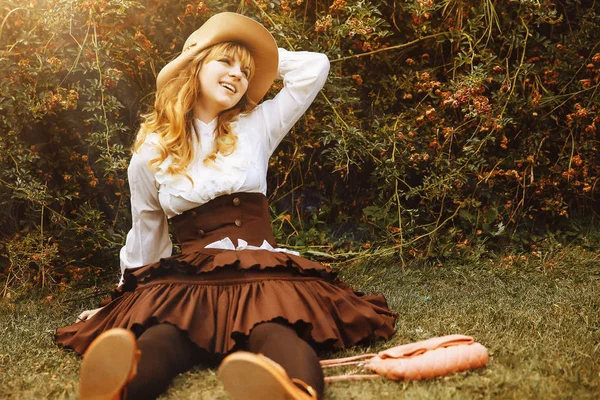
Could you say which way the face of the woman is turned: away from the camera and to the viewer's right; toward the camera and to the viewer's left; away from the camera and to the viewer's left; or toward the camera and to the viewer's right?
toward the camera and to the viewer's right

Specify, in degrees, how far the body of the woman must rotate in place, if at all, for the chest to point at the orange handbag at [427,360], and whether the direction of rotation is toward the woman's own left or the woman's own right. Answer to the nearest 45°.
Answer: approximately 45° to the woman's own left

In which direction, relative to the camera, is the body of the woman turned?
toward the camera
